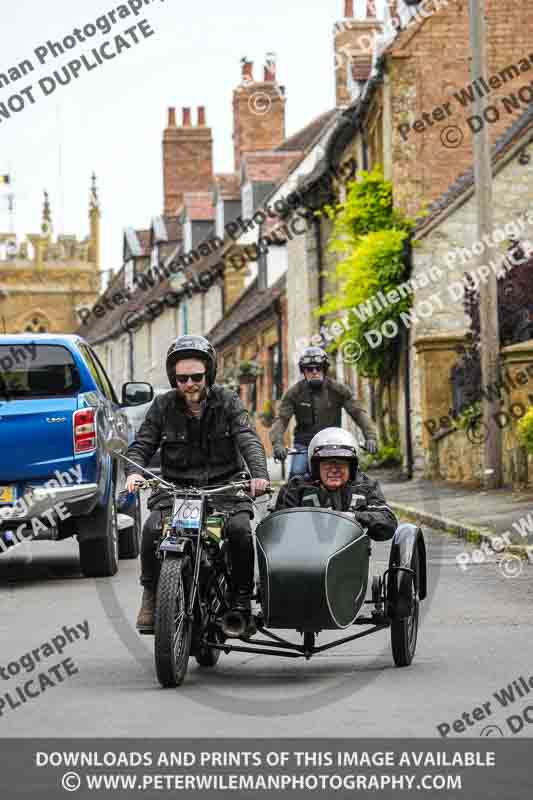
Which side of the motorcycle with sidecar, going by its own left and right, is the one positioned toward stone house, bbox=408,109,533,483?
back

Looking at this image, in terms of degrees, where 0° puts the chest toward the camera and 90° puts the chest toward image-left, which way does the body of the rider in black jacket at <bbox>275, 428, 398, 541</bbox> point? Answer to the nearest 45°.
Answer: approximately 0°

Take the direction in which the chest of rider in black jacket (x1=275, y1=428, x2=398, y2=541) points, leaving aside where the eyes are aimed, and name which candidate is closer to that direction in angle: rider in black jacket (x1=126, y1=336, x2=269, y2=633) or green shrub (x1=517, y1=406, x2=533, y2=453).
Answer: the rider in black jacket

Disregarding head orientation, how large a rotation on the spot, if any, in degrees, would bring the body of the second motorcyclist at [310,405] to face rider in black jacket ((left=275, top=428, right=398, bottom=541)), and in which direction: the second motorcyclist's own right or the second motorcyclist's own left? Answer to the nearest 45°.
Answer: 0° — they already face them
